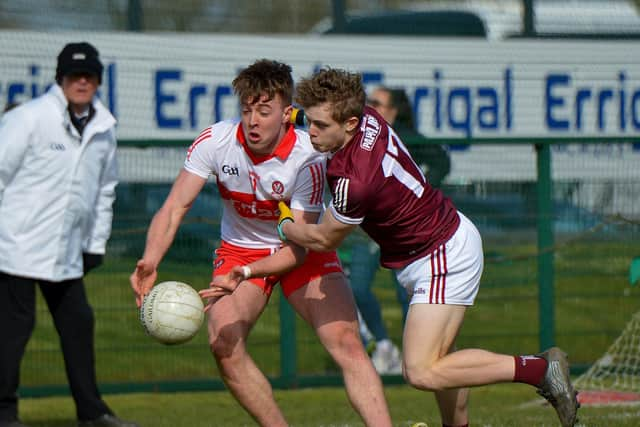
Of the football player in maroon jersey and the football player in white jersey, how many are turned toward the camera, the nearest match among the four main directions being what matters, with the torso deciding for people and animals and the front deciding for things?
1

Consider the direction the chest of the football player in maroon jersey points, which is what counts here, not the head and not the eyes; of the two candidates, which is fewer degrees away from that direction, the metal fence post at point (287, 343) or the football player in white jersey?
the football player in white jersey

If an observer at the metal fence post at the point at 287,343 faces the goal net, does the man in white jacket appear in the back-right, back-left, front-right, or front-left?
back-right

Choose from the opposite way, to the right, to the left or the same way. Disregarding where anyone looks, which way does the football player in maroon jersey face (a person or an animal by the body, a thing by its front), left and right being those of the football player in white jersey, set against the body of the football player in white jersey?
to the right

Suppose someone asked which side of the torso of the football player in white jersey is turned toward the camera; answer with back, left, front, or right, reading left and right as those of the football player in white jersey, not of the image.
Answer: front

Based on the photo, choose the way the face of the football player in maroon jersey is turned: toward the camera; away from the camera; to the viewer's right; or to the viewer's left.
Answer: to the viewer's left

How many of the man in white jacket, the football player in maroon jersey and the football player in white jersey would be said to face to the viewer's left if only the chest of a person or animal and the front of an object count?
1

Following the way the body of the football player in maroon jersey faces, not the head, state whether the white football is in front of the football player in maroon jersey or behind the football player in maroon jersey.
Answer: in front

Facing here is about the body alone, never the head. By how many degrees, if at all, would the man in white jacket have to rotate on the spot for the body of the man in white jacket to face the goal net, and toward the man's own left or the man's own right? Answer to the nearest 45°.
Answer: approximately 45° to the man's own left

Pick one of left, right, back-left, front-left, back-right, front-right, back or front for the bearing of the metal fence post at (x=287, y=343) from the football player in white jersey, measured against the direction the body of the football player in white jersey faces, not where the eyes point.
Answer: back

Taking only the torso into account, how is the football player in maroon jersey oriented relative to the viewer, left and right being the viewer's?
facing to the left of the viewer
